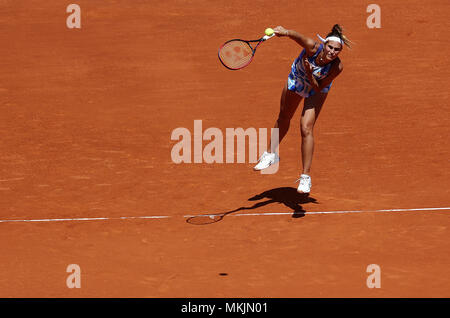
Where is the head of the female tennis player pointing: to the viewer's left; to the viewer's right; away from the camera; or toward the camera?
toward the camera

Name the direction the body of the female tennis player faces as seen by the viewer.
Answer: toward the camera
